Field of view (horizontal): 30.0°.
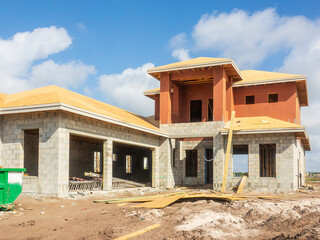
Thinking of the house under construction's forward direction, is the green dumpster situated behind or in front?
in front

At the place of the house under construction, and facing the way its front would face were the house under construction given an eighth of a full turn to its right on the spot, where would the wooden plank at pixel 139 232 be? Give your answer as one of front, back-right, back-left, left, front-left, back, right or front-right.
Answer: front-left

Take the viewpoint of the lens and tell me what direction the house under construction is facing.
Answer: facing the viewer
